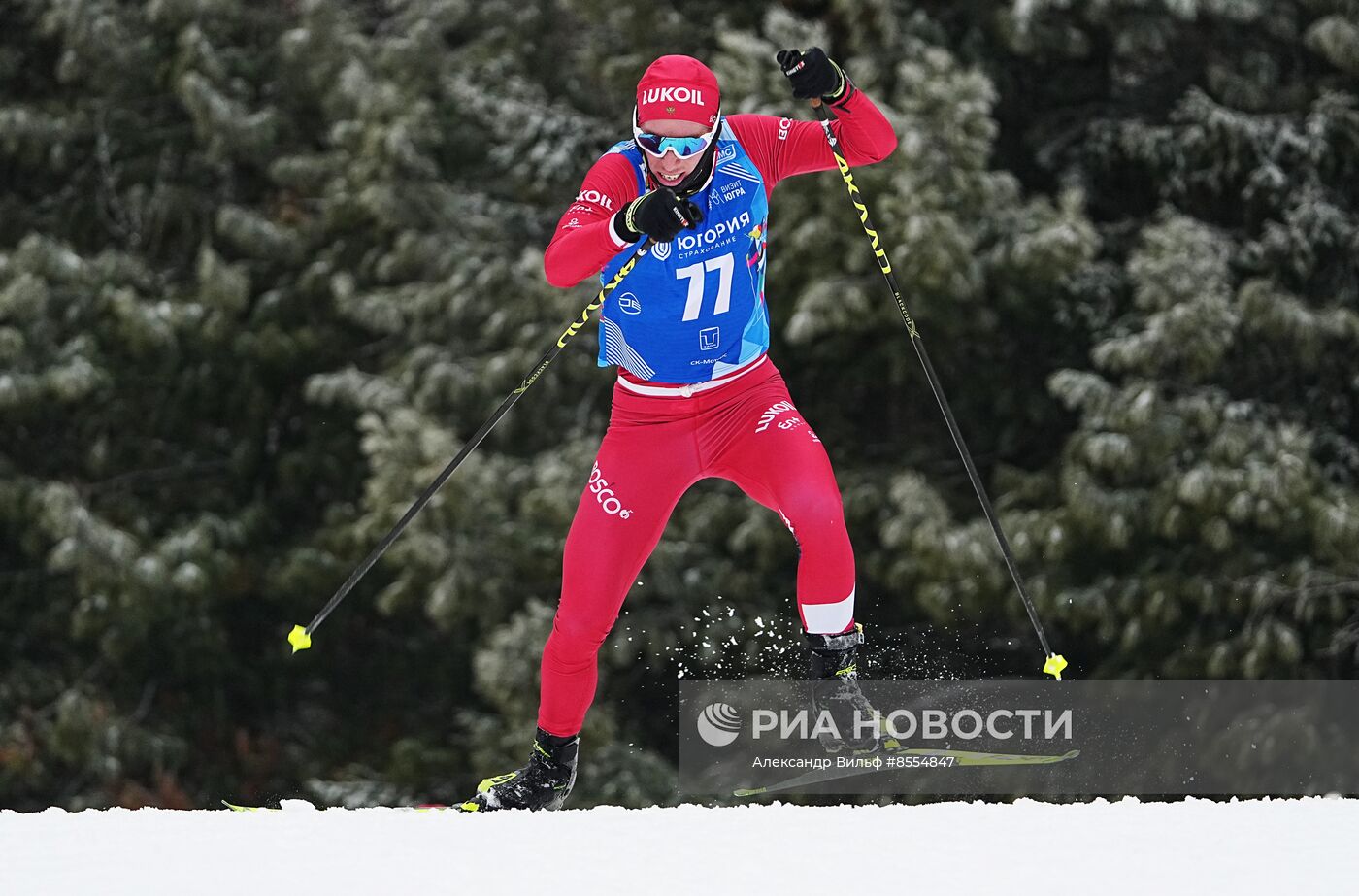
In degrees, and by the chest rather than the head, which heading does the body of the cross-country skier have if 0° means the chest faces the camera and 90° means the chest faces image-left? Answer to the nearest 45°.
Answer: approximately 0°
